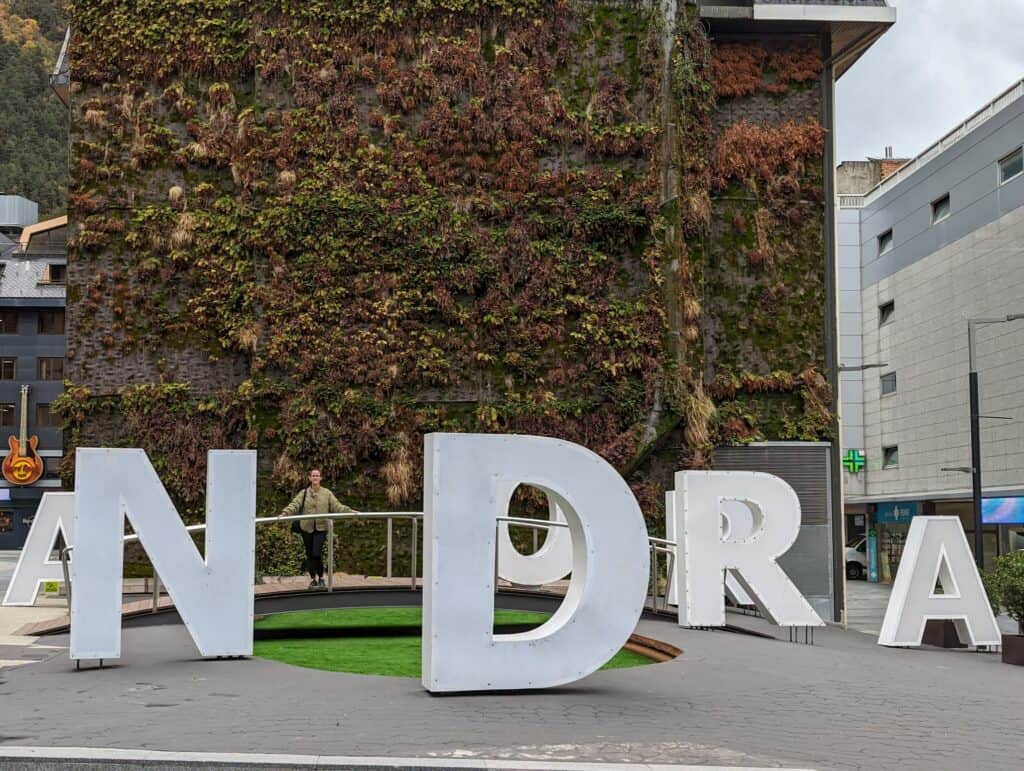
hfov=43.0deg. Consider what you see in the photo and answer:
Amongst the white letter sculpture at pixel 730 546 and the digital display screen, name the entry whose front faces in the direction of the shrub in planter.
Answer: the digital display screen

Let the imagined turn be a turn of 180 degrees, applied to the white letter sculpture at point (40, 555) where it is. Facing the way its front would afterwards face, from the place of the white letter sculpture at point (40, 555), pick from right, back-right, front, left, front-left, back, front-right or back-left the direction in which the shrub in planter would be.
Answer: back-right

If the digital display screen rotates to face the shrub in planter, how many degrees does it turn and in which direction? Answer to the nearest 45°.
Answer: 0° — it already faces it

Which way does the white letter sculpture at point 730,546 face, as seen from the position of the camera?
facing the viewer

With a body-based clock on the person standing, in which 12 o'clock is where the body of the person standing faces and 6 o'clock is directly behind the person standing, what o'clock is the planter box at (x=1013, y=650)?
The planter box is roughly at 10 o'clock from the person standing.

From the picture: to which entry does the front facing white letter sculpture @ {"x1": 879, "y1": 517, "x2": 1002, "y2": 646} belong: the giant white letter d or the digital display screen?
the digital display screen

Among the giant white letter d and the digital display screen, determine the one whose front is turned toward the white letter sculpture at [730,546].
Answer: the digital display screen

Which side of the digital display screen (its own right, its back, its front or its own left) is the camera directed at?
front

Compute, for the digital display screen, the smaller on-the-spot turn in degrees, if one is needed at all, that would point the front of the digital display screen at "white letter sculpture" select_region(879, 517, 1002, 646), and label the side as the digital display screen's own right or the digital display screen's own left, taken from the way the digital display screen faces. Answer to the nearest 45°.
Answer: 0° — it already faces it

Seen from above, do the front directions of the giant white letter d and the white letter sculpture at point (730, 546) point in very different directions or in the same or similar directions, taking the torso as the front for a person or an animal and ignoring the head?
same or similar directions

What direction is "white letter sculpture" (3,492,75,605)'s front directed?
toward the camera

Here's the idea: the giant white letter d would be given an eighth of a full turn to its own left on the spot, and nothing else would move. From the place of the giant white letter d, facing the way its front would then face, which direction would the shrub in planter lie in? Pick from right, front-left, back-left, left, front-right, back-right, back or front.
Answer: left
